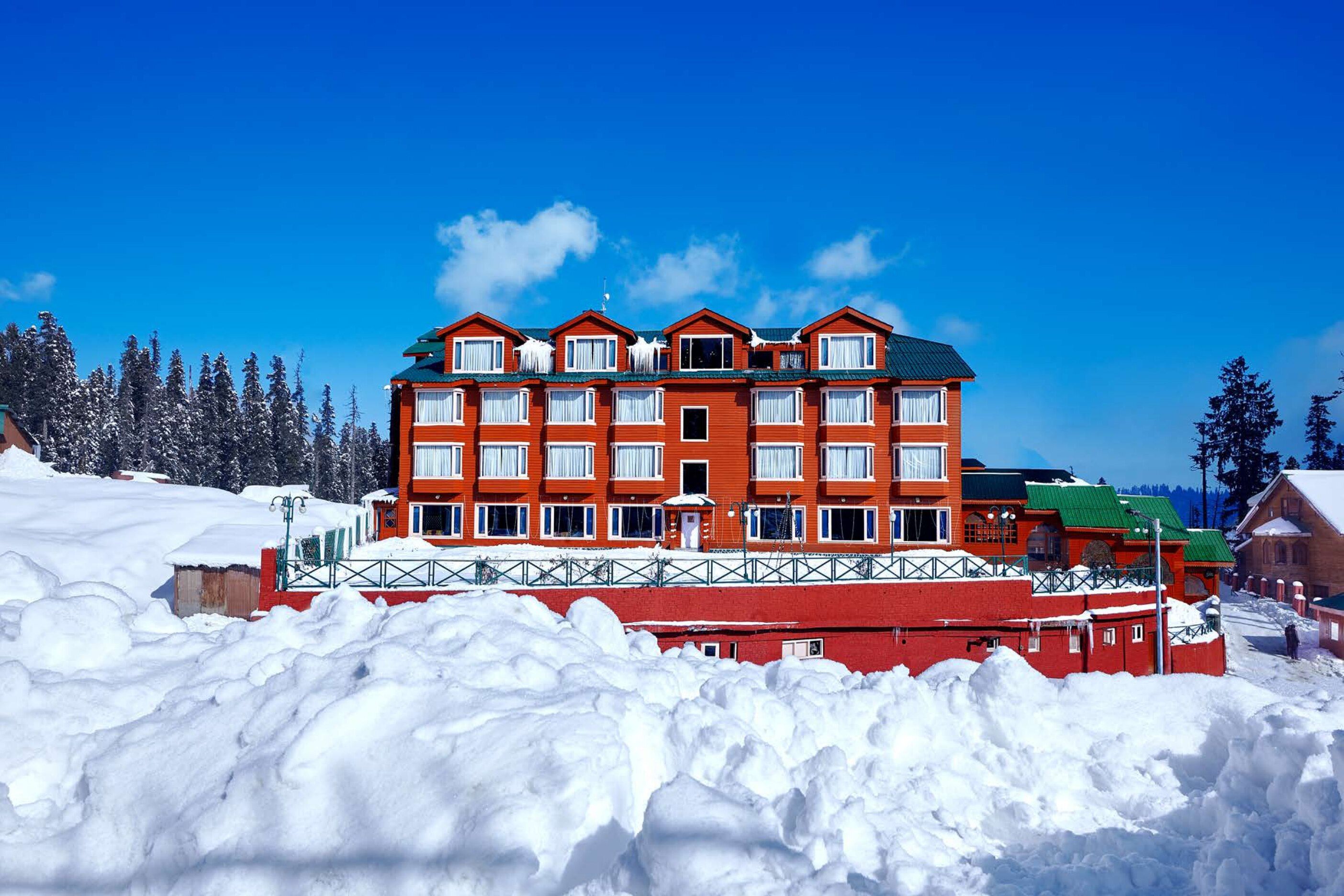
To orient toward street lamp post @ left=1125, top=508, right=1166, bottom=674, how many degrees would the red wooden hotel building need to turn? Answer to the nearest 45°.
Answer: approximately 45° to its left

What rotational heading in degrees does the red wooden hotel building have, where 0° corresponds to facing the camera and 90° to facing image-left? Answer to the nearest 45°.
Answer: approximately 0°

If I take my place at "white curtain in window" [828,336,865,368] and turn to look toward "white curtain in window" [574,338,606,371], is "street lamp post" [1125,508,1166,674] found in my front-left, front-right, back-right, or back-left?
back-left
